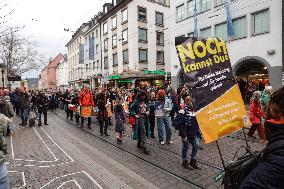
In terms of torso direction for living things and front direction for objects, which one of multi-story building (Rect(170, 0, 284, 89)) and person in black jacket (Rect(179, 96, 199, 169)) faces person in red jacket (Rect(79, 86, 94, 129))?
the multi-story building

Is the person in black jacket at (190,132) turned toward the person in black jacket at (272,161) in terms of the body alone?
yes

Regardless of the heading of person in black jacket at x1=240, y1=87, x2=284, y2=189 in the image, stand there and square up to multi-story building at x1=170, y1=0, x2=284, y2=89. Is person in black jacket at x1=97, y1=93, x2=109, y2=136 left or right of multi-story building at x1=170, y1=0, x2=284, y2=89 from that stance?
left

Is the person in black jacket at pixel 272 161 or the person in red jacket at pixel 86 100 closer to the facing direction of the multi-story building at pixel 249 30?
the person in red jacket

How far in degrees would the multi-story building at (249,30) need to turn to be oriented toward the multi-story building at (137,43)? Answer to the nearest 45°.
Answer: approximately 90° to its right

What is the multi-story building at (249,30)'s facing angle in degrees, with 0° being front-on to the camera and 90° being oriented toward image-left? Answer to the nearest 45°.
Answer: approximately 45°

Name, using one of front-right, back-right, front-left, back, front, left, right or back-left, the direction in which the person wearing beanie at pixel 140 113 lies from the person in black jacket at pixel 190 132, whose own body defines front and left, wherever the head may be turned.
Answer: back-right
